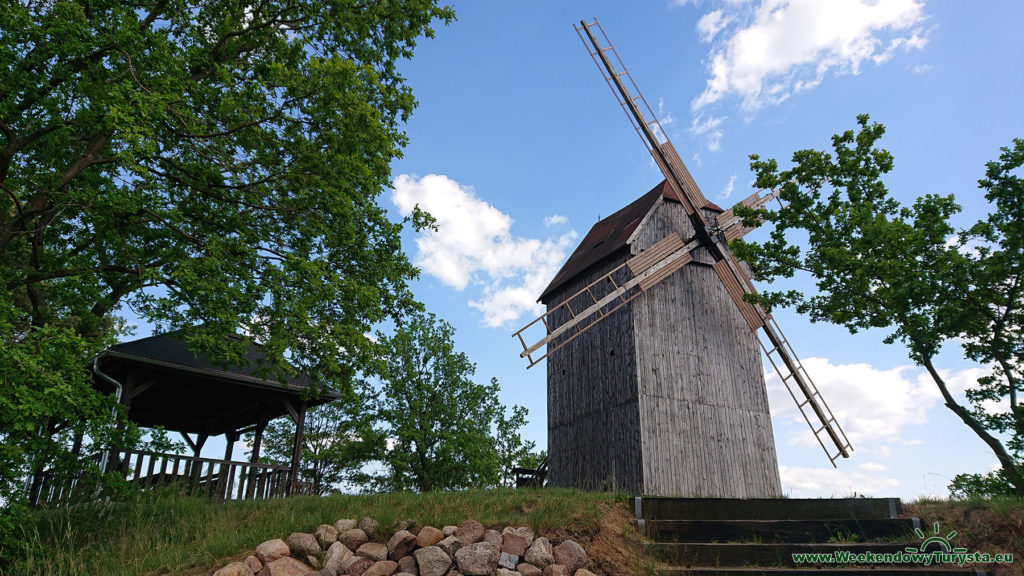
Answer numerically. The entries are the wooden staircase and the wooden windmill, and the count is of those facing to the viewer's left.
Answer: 0

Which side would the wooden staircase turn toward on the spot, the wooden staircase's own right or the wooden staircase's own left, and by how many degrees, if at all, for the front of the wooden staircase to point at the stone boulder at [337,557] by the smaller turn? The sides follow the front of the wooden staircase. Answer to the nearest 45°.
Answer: approximately 45° to the wooden staircase's own right

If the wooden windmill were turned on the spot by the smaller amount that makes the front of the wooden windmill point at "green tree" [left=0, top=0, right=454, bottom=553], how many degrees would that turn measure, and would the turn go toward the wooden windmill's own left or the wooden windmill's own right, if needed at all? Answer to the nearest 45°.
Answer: approximately 90° to the wooden windmill's own right

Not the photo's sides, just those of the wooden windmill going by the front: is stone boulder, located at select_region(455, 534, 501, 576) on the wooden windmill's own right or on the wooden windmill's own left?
on the wooden windmill's own right

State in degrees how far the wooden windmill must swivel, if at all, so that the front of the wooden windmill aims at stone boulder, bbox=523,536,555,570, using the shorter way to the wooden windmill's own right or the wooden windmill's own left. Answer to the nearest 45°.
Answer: approximately 45° to the wooden windmill's own right

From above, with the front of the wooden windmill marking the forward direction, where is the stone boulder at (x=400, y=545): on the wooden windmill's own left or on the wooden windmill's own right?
on the wooden windmill's own right

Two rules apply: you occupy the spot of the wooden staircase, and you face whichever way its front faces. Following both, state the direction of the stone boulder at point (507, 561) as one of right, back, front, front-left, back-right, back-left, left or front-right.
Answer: front-right

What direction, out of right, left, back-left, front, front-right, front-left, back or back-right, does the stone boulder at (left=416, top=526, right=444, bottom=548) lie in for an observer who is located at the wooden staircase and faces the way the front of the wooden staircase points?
front-right

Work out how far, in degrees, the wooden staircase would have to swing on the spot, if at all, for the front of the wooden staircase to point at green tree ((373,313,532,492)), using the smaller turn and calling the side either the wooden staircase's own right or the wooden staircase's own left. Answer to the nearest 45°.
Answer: approximately 135° to the wooden staircase's own right

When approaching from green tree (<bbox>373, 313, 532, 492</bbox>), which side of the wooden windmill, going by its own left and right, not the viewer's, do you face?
back

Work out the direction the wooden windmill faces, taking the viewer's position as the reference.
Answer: facing the viewer and to the right of the viewer

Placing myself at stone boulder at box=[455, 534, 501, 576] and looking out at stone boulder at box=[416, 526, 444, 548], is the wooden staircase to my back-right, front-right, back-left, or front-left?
back-right

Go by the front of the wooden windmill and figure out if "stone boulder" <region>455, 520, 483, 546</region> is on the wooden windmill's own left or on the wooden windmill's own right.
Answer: on the wooden windmill's own right

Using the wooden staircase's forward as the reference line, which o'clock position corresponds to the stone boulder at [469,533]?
The stone boulder is roughly at 2 o'clock from the wooden staircase.

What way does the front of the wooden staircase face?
toward the camera
